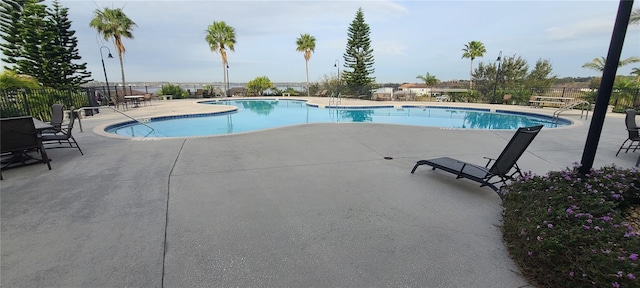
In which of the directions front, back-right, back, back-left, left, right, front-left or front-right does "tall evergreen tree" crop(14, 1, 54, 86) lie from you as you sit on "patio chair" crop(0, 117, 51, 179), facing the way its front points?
front

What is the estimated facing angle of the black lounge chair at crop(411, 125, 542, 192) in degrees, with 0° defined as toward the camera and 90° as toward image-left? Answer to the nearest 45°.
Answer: approximately 135°

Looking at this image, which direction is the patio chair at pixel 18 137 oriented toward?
away from the camera

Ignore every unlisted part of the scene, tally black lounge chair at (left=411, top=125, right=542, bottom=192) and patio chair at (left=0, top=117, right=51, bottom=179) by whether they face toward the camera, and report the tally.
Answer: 0

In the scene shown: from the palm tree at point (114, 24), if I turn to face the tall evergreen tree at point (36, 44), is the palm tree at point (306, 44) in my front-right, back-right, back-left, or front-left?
back-left

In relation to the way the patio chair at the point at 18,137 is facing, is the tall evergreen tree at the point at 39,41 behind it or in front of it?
in front

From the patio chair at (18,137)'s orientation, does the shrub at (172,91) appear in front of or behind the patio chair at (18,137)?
in front

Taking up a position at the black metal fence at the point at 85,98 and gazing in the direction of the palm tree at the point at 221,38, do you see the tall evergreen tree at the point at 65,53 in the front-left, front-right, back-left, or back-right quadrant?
front-left
